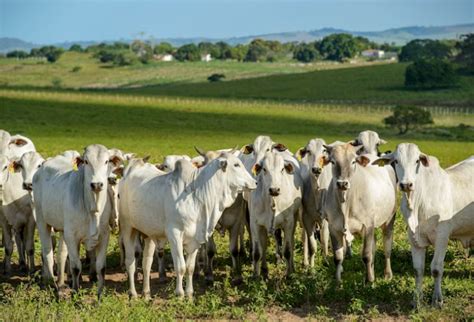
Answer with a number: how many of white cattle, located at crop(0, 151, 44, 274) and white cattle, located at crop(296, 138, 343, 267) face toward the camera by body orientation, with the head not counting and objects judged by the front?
2

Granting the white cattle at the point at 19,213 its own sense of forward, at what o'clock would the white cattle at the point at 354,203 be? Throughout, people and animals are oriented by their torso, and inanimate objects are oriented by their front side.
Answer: the white cattle at the point at 354,203 is roughly at 10 o'clock from the white cattle at the point at 19,213.

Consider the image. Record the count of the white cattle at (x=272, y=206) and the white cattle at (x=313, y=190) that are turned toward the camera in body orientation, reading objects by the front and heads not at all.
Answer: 2

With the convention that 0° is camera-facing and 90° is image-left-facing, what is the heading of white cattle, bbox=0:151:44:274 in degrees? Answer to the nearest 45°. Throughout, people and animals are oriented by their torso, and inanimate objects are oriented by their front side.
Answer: approximately 0°

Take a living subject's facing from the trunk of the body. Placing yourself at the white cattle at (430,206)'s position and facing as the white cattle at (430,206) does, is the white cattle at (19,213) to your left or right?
on your right

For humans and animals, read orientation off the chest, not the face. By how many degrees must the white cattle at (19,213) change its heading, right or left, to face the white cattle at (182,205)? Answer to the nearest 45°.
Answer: approximately 45° to its left

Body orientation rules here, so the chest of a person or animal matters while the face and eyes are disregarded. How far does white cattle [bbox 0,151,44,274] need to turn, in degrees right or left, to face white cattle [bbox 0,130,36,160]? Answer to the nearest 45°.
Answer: approximately 180°

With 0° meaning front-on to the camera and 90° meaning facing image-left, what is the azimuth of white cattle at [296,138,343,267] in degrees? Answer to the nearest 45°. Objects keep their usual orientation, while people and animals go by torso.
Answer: approximately 0°
